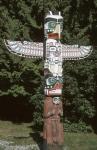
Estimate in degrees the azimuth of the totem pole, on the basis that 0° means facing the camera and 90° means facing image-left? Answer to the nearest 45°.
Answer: approximately 315°
